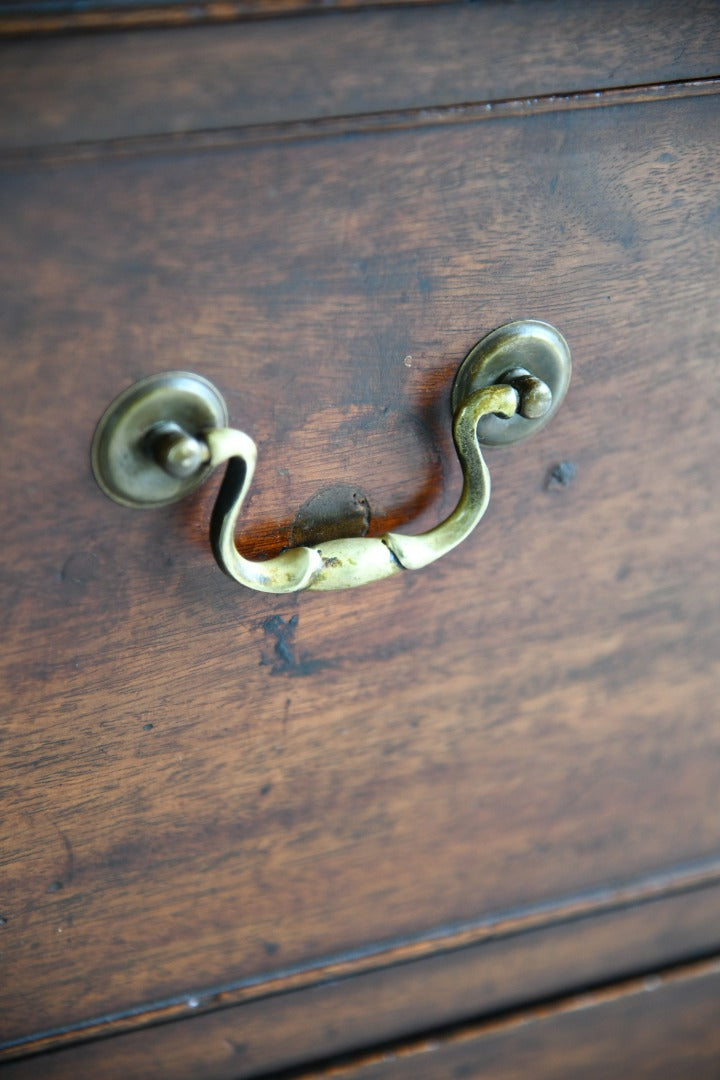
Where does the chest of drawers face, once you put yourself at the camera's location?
facing the viewer and to the right of the viewer
